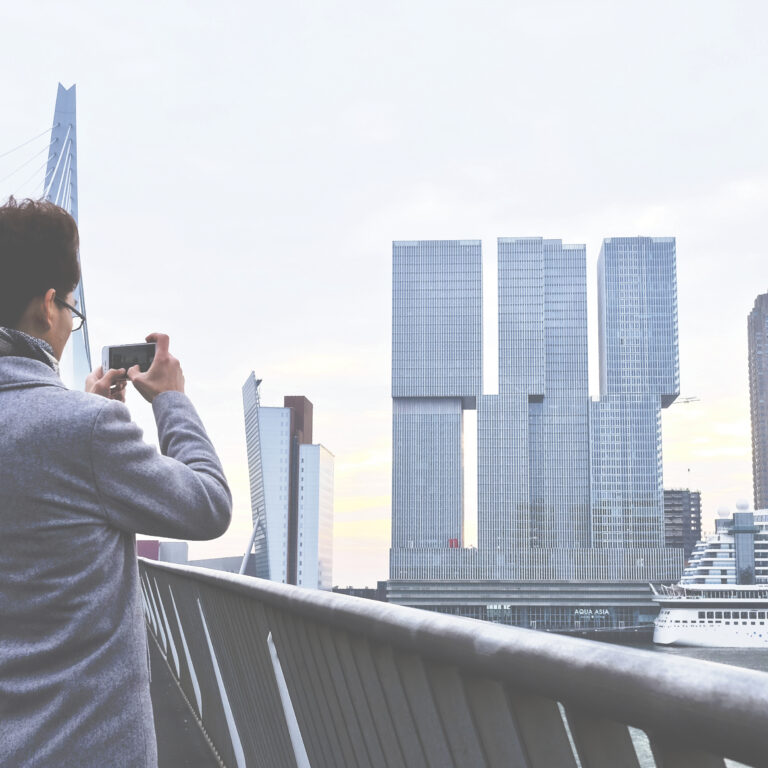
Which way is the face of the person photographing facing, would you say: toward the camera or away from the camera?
away from the camera

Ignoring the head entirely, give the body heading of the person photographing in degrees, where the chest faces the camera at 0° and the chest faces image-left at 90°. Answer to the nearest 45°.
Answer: approximately 225°
